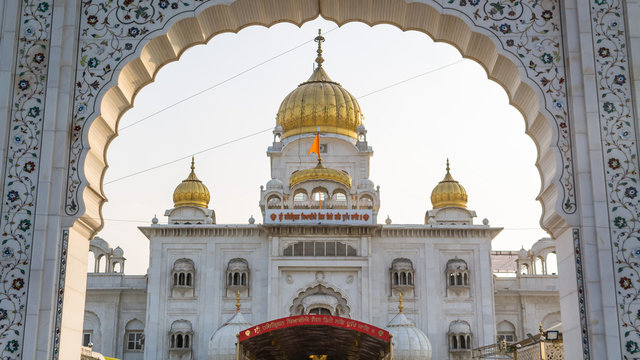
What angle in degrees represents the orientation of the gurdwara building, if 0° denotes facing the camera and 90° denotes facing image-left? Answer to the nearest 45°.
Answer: approximately 0°

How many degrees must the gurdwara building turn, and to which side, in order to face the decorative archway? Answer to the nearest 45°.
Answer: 0° — it already faces it
